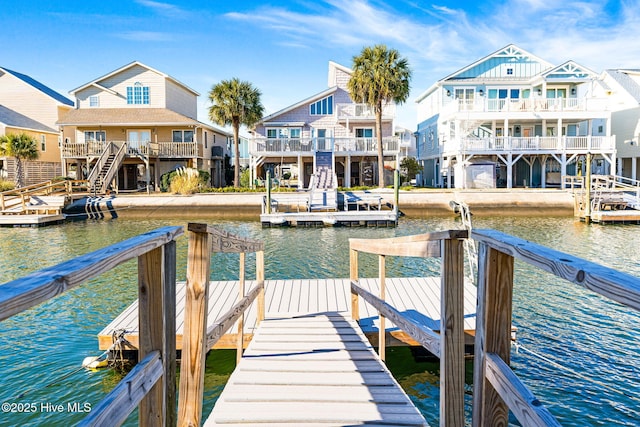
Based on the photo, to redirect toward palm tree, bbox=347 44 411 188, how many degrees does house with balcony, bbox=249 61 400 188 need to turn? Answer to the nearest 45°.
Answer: approximately 45° to its left

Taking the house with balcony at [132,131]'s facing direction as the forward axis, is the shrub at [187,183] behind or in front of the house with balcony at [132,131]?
in front

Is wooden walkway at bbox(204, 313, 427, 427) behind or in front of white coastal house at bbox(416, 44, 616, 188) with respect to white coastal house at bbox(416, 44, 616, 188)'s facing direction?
in front

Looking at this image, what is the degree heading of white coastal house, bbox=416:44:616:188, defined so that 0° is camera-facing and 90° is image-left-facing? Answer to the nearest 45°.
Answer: approximately 0°

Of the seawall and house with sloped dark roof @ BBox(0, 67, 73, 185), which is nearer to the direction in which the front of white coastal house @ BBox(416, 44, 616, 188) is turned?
the seawall

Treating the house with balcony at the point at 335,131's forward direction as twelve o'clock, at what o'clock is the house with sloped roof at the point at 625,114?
the house with sloped roof at the point at 625,114 is roughly at 9 o'clock from the house with balcony at the point at 335,131.

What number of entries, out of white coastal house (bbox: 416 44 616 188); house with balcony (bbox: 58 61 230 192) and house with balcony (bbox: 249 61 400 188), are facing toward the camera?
3

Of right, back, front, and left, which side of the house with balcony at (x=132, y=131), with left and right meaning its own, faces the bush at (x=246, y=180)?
left

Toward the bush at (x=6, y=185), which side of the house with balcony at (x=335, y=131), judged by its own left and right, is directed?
right

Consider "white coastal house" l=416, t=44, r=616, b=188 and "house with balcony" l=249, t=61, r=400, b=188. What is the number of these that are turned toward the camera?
2

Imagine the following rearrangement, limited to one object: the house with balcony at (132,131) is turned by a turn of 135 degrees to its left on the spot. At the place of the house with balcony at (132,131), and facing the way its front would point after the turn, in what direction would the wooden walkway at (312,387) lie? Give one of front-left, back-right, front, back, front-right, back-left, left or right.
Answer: back-right
